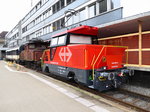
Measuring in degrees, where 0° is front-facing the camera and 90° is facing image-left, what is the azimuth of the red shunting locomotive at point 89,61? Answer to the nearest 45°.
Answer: approximately 315°
